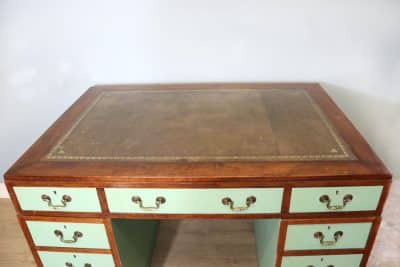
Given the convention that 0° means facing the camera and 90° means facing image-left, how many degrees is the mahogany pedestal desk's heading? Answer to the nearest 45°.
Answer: approximately 0°
